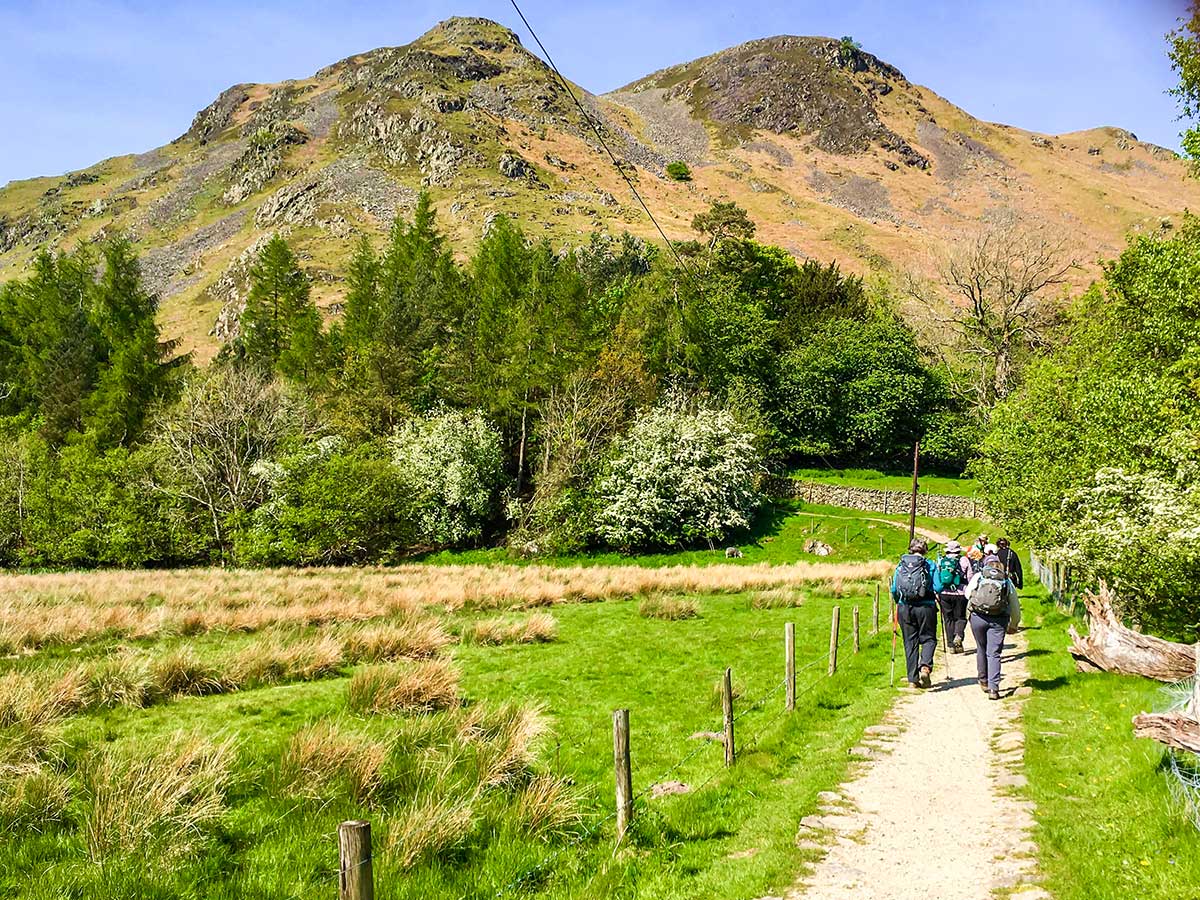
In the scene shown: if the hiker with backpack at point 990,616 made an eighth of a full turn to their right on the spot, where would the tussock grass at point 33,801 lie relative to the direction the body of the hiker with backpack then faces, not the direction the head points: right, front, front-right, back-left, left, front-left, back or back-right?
back

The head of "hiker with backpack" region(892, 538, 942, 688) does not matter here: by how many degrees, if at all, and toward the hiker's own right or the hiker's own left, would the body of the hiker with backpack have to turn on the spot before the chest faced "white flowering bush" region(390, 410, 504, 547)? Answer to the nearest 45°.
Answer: approximately 45° to the hiker's own left

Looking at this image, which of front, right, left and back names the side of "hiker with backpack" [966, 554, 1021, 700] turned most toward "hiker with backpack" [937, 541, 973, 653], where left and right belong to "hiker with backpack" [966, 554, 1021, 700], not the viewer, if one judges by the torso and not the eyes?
front

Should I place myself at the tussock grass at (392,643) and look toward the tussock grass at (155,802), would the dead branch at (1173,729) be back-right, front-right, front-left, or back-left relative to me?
front-left

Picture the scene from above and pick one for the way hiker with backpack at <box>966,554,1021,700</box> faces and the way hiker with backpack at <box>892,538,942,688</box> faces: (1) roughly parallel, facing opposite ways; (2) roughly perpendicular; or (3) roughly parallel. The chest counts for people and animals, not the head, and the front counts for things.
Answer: roughly parallel

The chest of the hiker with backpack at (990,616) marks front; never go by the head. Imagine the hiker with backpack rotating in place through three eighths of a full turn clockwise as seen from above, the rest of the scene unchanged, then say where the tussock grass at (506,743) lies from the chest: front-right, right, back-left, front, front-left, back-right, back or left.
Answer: right

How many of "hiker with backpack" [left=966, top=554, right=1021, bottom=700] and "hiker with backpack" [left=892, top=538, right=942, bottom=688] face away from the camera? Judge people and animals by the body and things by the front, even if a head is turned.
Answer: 2

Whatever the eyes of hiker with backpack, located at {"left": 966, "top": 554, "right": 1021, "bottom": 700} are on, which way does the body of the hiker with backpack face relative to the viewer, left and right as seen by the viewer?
facing away from the viewer

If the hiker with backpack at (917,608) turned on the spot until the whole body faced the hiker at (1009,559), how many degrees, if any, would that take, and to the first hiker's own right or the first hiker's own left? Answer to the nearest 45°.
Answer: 0° — they already face them

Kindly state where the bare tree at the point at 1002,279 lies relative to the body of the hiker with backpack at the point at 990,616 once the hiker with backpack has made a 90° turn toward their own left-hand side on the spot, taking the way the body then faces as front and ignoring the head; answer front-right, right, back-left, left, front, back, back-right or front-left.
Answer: right

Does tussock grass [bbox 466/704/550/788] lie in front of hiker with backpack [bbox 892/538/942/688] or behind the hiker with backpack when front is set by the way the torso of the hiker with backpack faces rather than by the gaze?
behind

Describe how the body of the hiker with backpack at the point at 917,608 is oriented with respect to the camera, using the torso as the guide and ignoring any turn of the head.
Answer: away from the camera

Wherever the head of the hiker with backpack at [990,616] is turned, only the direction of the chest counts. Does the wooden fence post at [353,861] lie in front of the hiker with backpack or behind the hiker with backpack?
behind

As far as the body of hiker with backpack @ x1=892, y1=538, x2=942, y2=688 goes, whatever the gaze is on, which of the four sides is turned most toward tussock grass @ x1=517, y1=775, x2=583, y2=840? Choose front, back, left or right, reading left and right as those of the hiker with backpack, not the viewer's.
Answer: back
